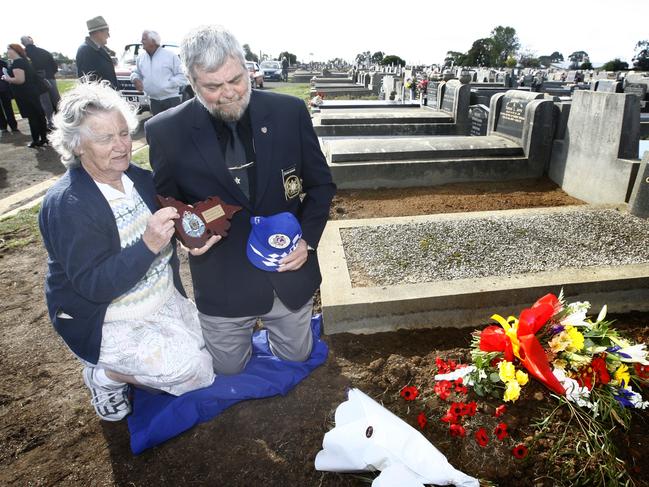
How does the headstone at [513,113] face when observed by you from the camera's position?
facing the viewer and to the left of the viewer

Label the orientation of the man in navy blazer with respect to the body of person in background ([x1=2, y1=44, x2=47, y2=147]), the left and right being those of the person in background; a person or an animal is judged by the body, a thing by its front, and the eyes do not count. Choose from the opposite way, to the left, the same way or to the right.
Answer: to the left

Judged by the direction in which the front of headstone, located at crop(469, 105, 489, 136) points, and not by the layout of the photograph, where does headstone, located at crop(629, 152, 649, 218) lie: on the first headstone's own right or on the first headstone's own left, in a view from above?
on the first headstone's own left

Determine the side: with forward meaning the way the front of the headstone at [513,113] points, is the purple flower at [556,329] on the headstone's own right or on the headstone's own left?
on the headstone's own left

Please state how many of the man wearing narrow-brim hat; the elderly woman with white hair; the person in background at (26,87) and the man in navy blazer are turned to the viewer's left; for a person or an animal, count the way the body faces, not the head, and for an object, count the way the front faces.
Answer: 1

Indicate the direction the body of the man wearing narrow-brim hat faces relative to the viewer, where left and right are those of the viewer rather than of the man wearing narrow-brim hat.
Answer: facing to the right of the viewer

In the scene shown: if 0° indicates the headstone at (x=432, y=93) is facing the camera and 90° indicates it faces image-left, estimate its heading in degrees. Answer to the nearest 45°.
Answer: approximately 45°

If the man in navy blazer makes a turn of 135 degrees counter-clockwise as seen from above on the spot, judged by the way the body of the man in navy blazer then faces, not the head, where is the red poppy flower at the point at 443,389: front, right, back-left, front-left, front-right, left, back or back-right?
right

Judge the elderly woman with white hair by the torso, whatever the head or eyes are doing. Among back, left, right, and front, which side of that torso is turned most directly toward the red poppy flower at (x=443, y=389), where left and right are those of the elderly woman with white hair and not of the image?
front

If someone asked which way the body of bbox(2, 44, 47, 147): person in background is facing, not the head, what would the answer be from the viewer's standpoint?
to the viewer's left

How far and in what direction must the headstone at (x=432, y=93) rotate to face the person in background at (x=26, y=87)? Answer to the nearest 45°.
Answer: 0° — it already faces them

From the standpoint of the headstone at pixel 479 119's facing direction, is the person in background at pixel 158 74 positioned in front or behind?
in front

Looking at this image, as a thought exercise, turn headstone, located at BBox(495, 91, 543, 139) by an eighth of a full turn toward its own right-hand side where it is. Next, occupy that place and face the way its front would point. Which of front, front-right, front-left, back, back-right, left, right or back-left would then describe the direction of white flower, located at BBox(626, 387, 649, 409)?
left

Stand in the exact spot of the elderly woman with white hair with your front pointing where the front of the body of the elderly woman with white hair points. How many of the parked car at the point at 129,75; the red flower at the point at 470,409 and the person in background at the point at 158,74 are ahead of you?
1

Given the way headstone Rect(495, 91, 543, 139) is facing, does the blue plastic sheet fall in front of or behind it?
in front

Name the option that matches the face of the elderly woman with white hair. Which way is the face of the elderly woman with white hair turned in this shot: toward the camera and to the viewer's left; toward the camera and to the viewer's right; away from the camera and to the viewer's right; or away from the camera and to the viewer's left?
toward the camera and to the viewer's right

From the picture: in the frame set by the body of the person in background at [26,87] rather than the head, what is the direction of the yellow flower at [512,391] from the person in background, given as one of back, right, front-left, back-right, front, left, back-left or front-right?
left
